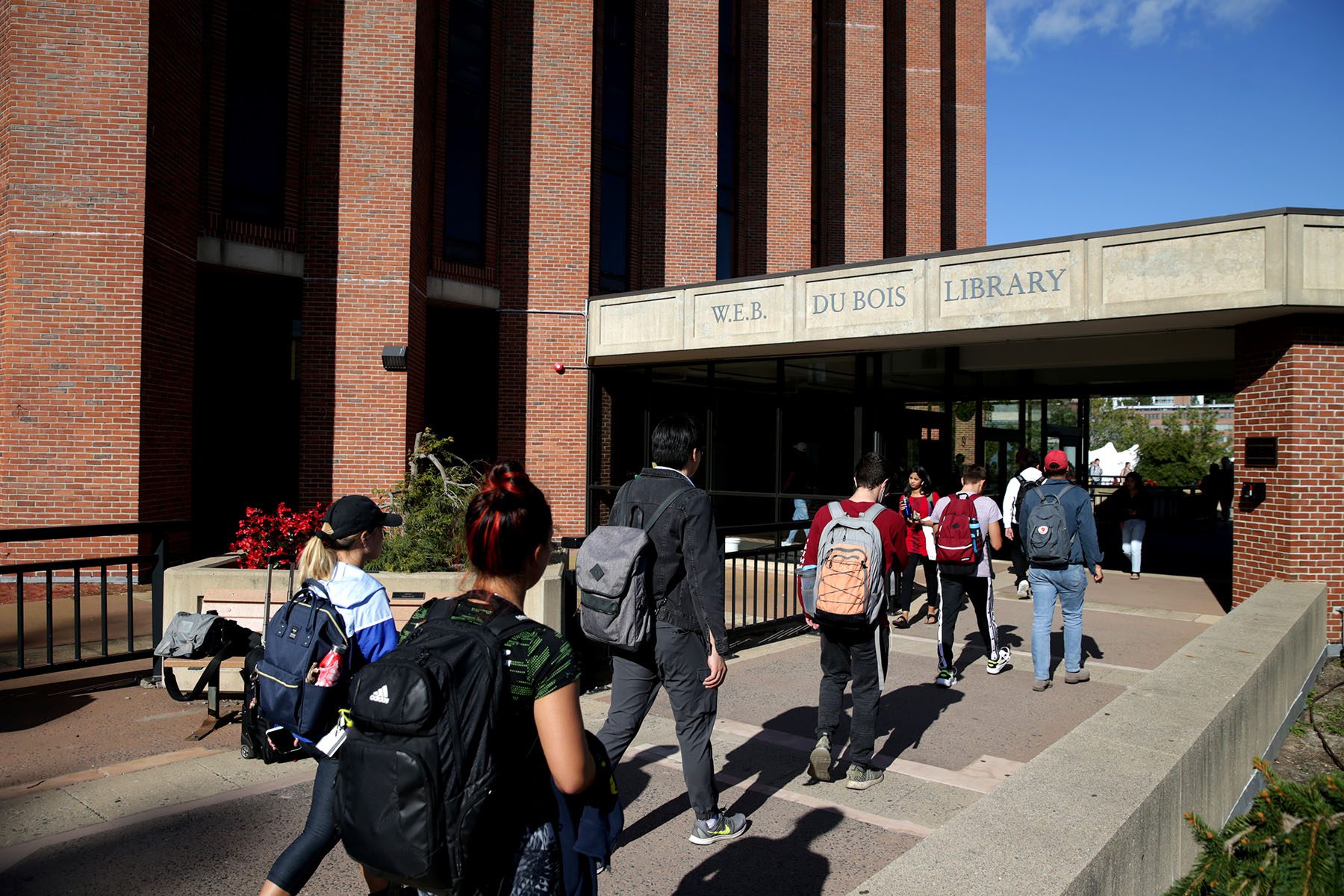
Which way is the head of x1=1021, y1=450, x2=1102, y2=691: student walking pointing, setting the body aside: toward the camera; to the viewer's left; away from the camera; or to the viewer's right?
away from the camera

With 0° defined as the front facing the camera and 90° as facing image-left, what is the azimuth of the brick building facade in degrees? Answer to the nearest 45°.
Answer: approximately 315°

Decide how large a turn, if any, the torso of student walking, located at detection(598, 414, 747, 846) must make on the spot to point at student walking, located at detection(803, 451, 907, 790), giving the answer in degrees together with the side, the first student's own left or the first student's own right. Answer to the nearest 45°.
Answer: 0° — they already face them

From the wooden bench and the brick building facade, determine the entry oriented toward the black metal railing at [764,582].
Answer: the brick building facade

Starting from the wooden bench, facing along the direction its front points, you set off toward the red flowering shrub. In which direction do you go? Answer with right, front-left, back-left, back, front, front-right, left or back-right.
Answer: back

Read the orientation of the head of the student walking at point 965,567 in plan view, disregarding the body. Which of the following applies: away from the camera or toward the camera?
away from the camera

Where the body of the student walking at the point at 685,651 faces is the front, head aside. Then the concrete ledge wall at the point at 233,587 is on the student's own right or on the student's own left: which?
on the student's own left

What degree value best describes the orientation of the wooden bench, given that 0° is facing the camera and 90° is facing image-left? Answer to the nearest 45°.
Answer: approximately 0°

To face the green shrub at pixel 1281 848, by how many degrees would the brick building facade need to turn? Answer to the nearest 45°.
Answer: approximately 45° to its right

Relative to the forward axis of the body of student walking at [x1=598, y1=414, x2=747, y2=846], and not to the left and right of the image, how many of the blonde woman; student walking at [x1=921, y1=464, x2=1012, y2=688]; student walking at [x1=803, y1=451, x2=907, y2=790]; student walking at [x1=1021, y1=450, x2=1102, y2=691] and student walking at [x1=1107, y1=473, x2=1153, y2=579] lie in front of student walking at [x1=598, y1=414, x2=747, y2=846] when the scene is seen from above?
4

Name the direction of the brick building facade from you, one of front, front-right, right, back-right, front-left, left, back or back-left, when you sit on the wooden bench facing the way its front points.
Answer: back

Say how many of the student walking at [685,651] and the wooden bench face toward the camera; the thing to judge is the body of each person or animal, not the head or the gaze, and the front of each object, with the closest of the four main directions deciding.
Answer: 1

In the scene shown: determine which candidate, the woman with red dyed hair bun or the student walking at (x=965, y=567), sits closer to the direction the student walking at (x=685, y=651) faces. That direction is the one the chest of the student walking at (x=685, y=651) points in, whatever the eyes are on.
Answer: the student walking

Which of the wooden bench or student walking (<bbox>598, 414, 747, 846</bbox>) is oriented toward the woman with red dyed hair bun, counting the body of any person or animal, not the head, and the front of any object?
the wooden bench

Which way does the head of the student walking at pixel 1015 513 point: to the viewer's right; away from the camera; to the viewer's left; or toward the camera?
away from the camera

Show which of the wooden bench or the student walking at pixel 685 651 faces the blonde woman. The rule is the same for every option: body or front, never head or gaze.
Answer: the wooden bench

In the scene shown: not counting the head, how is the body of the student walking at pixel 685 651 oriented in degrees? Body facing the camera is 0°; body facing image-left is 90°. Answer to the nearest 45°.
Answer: approximately 225°
